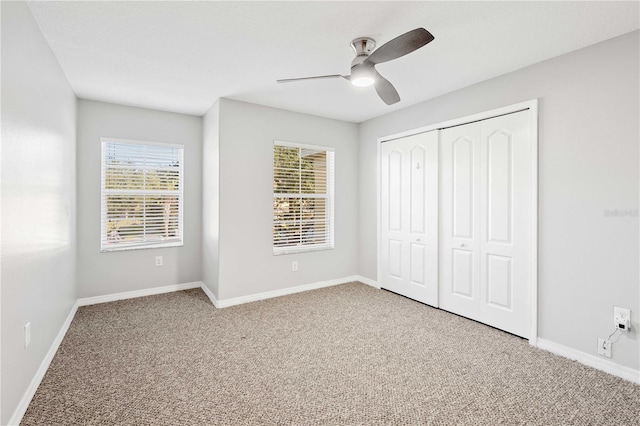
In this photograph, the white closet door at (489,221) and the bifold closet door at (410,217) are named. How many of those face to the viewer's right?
0

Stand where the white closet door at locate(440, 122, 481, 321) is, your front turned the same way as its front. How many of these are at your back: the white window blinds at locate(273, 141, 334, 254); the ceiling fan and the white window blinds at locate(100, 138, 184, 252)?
0

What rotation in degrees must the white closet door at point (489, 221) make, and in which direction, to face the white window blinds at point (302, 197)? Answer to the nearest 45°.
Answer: approximately 45° to its right

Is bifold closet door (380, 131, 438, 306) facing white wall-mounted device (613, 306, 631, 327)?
no

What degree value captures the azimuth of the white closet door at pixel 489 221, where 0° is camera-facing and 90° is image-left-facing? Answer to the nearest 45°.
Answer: approximately 45°

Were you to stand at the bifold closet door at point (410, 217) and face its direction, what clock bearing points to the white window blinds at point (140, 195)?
The white window blinds is roughly at 1 o'clock from the bifold closet door.

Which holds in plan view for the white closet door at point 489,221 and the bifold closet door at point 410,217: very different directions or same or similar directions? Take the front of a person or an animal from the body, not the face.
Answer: same or similar directions

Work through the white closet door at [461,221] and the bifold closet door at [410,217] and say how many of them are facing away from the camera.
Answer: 0

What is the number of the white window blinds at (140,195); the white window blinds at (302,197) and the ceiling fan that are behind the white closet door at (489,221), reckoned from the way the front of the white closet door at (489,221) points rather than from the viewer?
0

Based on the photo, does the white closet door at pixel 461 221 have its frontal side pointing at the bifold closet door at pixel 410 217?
no

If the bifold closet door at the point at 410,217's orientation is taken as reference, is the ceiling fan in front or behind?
in front

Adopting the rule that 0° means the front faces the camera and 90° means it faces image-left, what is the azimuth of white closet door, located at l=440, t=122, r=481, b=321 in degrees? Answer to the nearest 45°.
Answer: approximately 45°

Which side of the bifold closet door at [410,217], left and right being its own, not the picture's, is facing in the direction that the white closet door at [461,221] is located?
left

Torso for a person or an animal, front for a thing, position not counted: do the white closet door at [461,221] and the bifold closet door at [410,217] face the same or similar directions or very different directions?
same or similar directions
